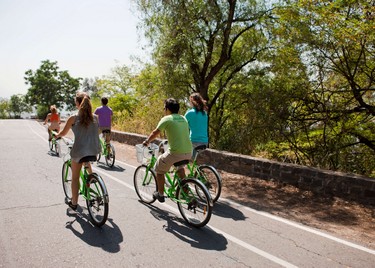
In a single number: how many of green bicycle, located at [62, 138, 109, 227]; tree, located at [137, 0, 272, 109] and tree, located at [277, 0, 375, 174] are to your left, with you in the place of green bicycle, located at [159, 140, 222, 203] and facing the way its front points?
1

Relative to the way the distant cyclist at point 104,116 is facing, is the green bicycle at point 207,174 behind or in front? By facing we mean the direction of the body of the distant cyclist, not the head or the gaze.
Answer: behind

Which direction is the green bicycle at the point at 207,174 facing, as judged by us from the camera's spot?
facing away from the viewer and to the left of the viewer

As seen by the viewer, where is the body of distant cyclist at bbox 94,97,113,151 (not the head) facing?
away from the camera

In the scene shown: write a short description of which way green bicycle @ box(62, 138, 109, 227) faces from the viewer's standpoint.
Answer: facing away from the viewer and to the left of the viewer

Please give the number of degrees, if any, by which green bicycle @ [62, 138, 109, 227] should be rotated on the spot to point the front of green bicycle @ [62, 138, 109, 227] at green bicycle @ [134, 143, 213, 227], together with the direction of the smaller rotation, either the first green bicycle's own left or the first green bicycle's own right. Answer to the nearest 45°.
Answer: approximately 135° to the first green bicycle's own right

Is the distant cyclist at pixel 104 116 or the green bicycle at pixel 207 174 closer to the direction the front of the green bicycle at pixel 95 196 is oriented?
the distant cyclist

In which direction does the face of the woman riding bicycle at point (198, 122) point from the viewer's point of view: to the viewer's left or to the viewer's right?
to the viewer's left

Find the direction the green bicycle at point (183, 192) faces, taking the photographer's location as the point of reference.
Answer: facing away from the viewer and to the left of the viewer

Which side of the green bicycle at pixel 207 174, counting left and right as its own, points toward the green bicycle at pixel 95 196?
left

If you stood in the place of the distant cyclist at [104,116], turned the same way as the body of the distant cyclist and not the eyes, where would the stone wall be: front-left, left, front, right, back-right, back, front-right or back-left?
back-right

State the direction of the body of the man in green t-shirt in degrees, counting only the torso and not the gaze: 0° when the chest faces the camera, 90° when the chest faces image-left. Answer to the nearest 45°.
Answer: approximately 135°

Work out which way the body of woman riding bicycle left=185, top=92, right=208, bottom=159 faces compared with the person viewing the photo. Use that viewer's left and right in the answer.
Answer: facing away from the viewer and to the left of the viewer
